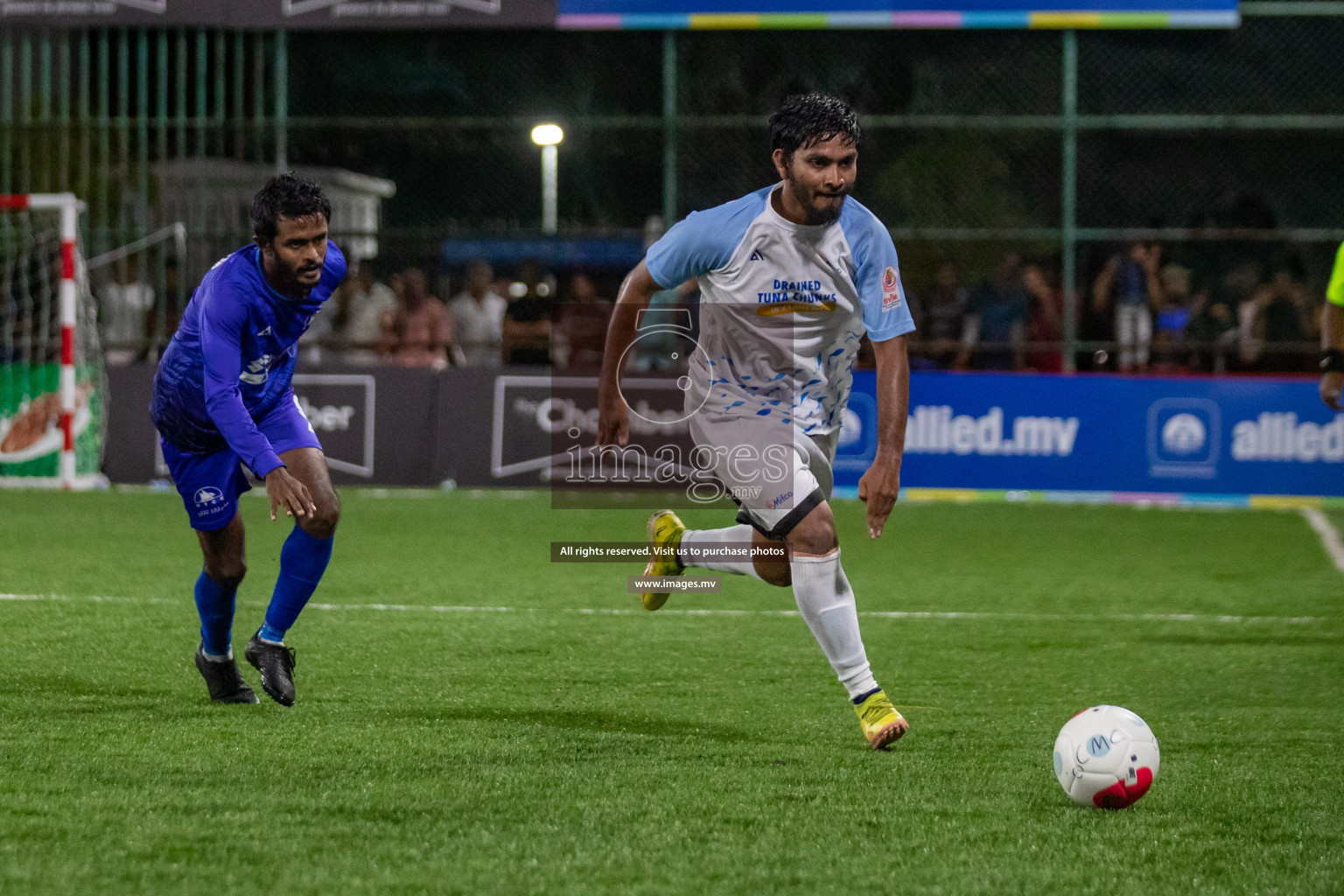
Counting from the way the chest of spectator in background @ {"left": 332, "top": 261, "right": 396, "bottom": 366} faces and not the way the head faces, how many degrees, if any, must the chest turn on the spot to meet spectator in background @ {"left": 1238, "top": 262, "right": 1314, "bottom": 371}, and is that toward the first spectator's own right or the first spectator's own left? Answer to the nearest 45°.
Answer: approximately 90° to the first spectator's own left

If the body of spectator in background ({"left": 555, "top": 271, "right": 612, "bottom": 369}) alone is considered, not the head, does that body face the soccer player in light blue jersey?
yes

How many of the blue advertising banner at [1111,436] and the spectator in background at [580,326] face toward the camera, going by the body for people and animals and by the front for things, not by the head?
2

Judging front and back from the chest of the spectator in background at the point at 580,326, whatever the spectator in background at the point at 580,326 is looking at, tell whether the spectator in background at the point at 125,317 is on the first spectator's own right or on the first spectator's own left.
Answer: on the first spectator's own right

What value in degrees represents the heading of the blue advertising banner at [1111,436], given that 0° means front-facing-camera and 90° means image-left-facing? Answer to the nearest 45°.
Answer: approximately 0°
